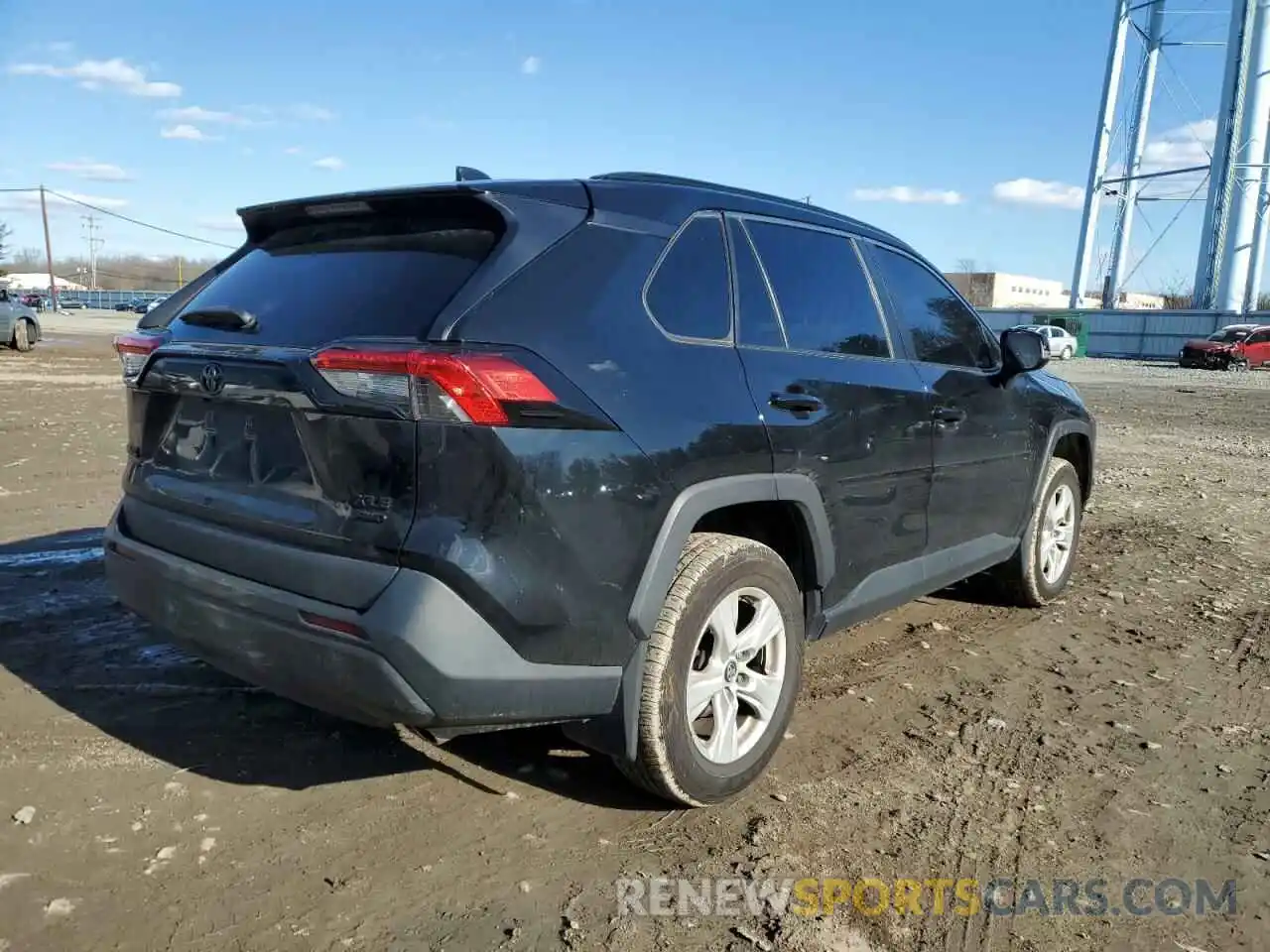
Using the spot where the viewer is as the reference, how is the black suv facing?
facing away from the viewer and to the right of the viewer

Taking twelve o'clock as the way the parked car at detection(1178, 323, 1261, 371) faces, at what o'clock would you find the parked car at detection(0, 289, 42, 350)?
the parked car at detection(0, 289, 42, 350) is roughly at 12 o'clock from the parked car at detection(1178, 323, 1261, 371).

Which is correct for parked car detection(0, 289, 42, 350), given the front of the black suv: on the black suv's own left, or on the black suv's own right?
on the black suv's own left

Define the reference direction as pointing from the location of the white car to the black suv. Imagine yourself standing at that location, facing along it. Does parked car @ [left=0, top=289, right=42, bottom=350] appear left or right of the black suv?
right

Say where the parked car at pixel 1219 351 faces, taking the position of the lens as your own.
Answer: facing the viewer and to the left of the viewer

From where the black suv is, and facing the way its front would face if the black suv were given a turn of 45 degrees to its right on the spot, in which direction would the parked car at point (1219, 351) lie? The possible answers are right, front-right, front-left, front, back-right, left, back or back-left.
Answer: front-left

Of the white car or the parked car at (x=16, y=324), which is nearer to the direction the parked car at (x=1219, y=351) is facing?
the parked car

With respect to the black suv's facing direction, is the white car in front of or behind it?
in front
